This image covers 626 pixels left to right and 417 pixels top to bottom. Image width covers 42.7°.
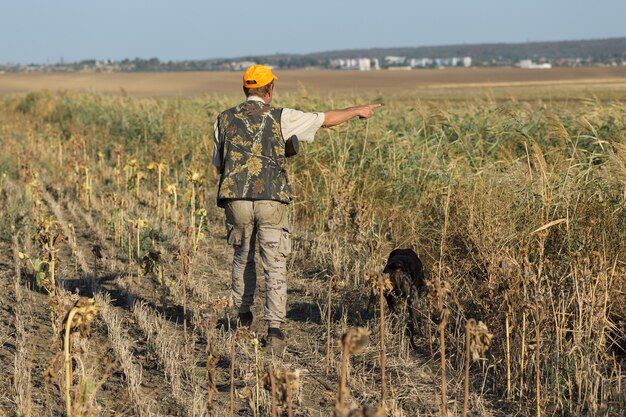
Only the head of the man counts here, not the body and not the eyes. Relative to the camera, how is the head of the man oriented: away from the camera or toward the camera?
away from the camera

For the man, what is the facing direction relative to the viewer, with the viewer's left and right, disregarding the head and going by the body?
facing away from the viewer

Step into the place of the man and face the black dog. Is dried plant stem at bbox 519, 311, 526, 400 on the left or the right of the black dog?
right

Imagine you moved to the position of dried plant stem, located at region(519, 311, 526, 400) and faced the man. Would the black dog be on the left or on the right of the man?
right

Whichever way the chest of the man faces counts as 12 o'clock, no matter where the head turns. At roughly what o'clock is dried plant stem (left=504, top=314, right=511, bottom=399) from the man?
The dried plant stem is roughly at 4 o'clock from the man.

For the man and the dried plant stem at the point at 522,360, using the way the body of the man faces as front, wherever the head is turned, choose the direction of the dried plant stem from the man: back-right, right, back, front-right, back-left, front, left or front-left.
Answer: back-right
